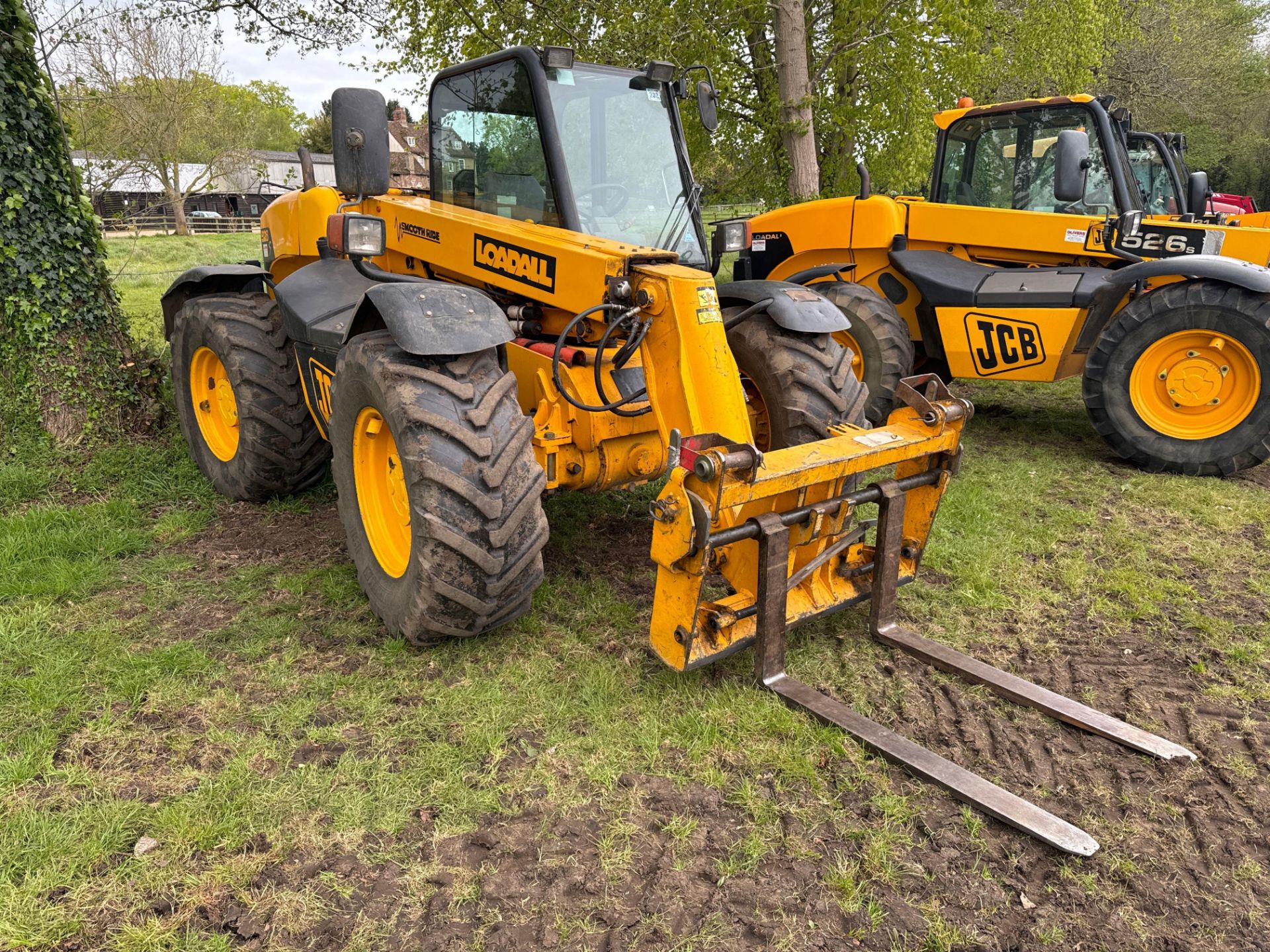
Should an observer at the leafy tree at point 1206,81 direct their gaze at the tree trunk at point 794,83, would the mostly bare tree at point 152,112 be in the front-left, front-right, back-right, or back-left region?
front-right

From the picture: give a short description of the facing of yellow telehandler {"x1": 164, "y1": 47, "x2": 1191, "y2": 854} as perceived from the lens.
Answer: facing the viewer and to the right of the viewer

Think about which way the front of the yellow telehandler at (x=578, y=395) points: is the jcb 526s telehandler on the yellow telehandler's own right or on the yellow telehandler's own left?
on the yellow telehandler's own left

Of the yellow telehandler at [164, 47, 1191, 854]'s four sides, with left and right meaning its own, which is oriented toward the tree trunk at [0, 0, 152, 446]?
back

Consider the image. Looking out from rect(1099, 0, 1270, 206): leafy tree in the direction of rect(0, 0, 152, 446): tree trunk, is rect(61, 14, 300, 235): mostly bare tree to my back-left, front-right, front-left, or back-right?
front-right

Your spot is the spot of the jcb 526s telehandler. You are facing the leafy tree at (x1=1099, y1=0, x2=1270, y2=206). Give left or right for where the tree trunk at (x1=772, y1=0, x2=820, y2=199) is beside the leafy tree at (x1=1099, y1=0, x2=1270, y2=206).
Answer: left

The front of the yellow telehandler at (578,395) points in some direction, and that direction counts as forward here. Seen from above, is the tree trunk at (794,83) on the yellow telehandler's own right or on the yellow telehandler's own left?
on the yellow telehandler's own left

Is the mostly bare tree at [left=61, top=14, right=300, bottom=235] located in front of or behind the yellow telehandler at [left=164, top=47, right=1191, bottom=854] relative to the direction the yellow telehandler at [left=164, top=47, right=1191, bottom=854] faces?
behind

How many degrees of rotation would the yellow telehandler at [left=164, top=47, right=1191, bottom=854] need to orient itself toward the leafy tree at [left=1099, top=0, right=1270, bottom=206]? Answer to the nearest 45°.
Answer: approximately 90° to its left

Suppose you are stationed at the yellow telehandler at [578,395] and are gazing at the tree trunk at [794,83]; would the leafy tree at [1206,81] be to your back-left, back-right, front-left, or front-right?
front-right
